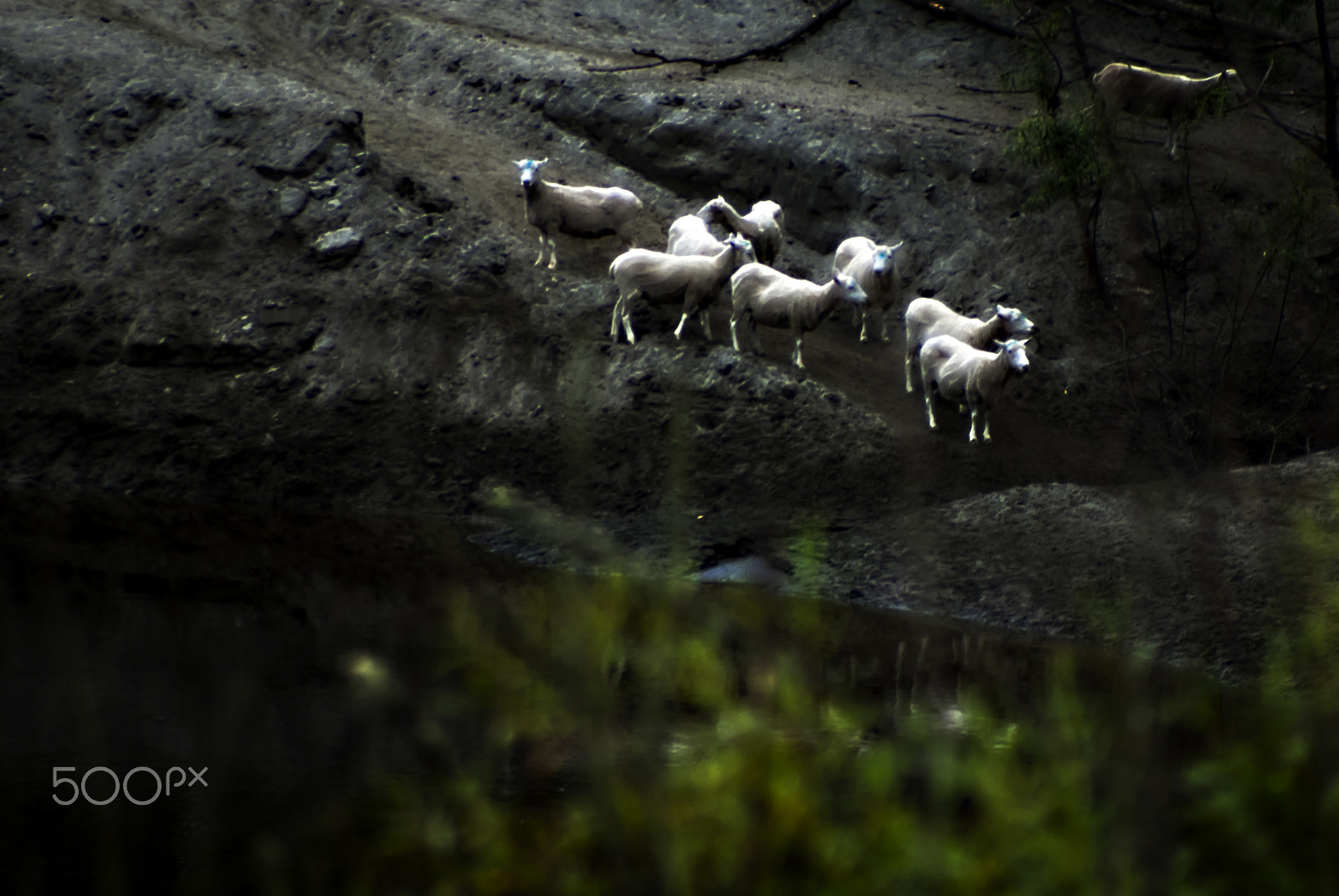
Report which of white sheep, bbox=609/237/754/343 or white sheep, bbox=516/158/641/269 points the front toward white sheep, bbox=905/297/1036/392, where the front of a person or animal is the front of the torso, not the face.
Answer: white sheep, bbox=609/237/754/343

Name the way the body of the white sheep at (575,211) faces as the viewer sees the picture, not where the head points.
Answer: to the viewer's left

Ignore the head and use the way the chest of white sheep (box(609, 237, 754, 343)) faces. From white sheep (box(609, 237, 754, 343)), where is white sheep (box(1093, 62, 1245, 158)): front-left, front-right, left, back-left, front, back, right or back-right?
front-left

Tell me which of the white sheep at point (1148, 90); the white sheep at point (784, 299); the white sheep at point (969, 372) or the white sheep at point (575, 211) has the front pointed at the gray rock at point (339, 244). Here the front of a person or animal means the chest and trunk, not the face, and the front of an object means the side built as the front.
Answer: the white sheep at point (575, 211)

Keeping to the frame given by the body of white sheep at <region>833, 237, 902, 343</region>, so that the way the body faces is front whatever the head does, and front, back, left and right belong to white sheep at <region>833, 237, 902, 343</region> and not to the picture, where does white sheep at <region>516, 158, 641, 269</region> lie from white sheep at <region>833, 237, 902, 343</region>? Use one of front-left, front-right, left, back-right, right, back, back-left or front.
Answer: back-right

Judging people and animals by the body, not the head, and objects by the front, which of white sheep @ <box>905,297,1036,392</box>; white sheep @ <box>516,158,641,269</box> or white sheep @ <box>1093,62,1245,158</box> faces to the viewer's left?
white sheep @ <box>516,158,641,269</box>

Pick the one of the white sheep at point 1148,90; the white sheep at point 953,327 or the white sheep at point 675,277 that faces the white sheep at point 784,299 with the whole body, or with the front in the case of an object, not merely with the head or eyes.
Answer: the white sheep at point 675,277

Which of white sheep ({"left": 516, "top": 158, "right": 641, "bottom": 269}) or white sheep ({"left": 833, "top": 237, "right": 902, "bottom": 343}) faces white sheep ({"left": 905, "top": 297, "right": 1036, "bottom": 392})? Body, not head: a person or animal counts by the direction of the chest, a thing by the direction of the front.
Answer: white sheep ({"left": 833, "top": 237, "right": 902, "bottom": 343})

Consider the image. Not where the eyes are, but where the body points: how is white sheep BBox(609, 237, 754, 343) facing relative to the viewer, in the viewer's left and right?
facing to the right of the viewer

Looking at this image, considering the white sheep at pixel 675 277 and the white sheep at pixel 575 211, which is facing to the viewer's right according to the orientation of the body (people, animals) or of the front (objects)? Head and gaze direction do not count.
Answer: the white sheep at pixel 675 277

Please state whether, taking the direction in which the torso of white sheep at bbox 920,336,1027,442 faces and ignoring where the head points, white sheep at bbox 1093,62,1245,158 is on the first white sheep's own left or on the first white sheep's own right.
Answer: on the first white sheep's own left

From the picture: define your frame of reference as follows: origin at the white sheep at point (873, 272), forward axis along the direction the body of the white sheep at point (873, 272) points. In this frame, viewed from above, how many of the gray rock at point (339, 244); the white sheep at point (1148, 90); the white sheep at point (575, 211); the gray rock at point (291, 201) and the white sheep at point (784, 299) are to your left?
1

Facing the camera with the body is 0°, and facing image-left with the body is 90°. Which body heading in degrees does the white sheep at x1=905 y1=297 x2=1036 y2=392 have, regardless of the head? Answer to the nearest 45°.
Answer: approximately 270°

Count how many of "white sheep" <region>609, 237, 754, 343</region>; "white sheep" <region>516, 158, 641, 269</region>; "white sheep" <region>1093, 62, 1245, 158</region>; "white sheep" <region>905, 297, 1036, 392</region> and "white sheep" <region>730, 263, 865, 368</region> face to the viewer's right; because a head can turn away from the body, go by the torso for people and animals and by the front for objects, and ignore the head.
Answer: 4

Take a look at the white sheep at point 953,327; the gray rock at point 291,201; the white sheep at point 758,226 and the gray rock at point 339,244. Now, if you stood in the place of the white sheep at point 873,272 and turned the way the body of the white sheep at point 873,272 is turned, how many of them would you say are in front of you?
1

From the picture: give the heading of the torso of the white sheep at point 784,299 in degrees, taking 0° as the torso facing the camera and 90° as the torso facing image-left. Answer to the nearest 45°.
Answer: approximately 270°

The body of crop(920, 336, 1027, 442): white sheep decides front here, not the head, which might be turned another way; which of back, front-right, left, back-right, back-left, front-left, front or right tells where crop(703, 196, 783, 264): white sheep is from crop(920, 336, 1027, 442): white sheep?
back
